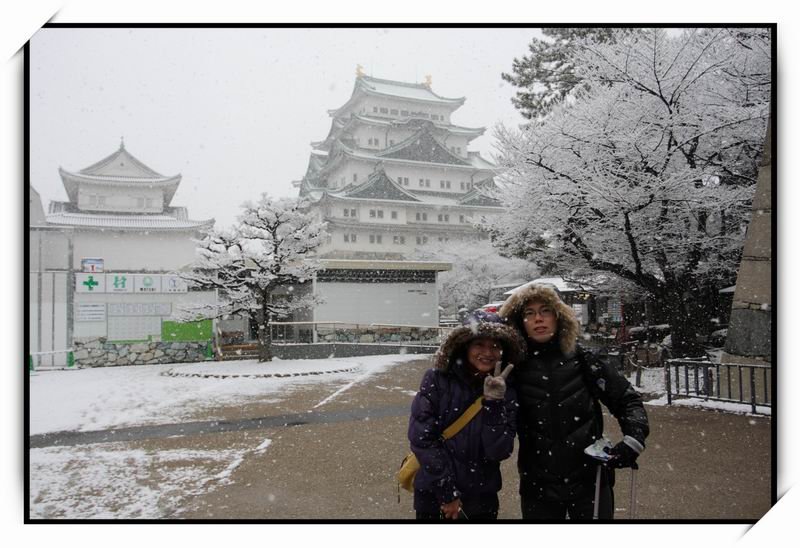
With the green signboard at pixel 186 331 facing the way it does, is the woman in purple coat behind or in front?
in front

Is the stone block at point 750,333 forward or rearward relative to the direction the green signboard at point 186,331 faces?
forward

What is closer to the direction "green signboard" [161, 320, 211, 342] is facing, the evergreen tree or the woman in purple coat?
the woman in purple coat

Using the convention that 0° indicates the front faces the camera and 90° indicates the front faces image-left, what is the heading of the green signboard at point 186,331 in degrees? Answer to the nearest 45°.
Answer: approximately 0°

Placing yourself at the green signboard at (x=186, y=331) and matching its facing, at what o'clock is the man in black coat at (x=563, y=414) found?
The man in black coat is roughly at 12 o'clock from the green signboard.

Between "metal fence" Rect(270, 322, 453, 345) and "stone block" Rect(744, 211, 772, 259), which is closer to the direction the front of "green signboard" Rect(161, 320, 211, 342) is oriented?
the stone block

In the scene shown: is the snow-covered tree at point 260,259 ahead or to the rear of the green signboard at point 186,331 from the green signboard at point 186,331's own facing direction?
ahead

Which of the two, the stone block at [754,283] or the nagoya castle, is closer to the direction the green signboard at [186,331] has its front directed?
the stone block
